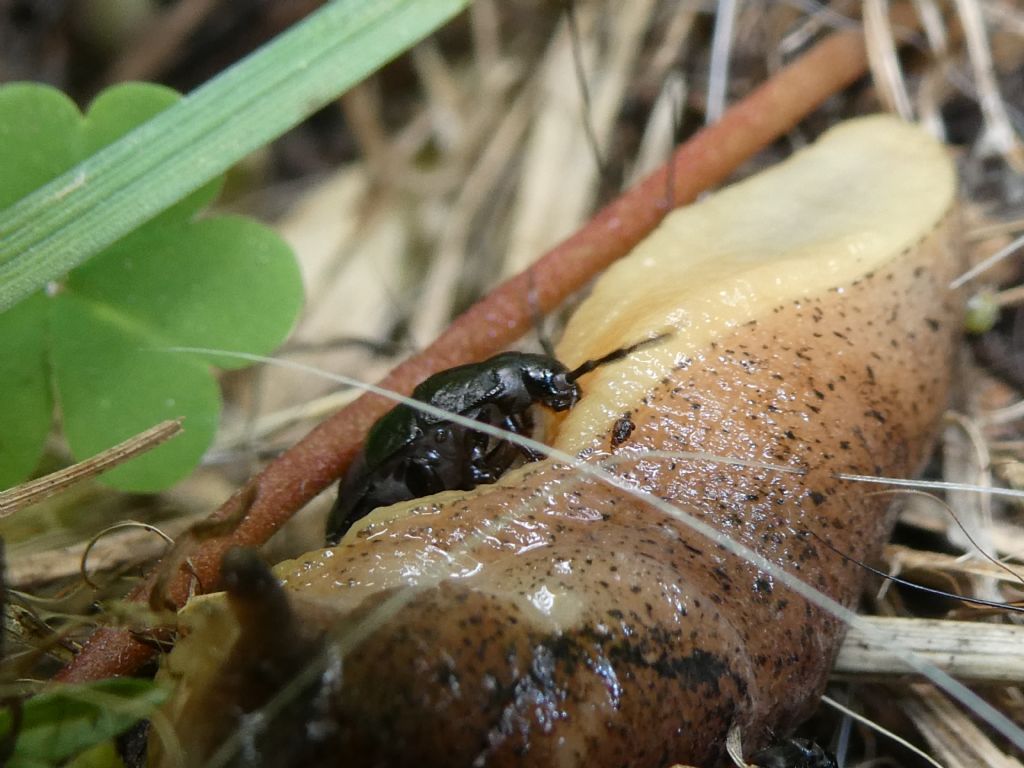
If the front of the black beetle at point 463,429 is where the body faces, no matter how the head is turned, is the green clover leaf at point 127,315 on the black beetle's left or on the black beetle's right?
on the black beetle's left

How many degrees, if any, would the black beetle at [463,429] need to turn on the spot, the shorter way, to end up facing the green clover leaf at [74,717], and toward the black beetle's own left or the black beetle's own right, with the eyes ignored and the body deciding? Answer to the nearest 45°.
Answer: approximately 135° to the black beetle's own right

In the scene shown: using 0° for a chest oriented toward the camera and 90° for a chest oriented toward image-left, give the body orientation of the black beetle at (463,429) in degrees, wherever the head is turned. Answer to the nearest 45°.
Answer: approximately 270°

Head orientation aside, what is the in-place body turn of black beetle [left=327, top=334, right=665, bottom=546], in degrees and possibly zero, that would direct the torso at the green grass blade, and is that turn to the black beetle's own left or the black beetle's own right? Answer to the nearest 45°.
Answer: approximately 90° to the black beetle's own left
